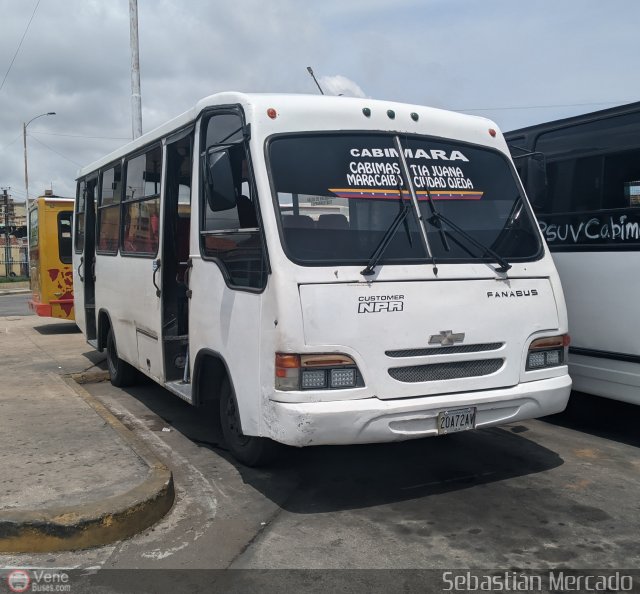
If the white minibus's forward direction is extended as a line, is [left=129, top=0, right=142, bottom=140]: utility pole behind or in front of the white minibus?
behind

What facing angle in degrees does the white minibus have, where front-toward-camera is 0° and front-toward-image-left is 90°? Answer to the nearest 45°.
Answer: approximately 315°

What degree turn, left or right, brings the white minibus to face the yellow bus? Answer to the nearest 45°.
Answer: approximately 180°

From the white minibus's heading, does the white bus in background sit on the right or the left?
on its left

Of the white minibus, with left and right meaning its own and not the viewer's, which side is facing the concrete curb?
right

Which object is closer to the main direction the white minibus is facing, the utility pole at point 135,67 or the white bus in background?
the white bus in background
